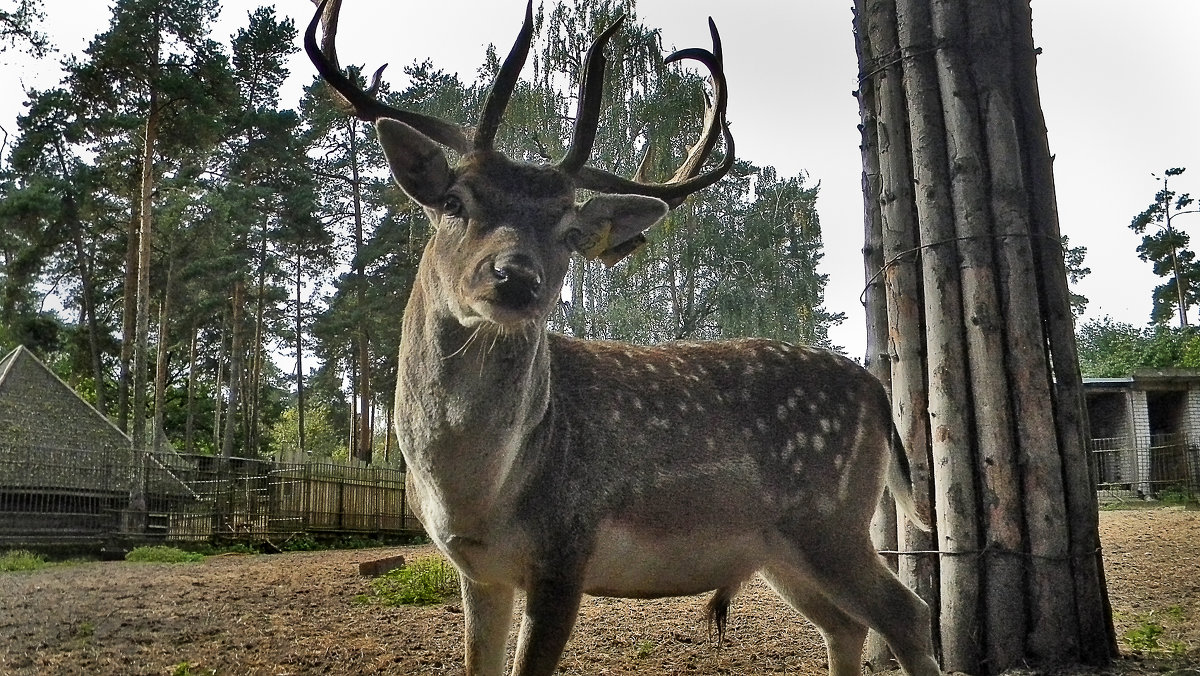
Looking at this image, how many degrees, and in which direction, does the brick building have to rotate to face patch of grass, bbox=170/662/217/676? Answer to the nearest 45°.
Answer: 0° — it already faces it

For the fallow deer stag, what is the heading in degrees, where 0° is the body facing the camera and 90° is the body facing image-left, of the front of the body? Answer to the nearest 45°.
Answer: approximately 45°

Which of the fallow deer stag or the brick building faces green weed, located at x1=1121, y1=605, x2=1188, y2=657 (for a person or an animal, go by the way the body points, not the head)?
the brick building

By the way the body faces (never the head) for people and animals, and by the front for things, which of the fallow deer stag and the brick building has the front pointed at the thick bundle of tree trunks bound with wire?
the brick building

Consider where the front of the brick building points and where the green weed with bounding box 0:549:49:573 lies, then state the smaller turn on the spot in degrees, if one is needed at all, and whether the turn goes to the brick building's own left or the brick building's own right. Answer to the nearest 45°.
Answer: approximately 45° to the brick building's own right

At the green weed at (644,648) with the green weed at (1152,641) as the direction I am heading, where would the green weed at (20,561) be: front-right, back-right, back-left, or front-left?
back-left

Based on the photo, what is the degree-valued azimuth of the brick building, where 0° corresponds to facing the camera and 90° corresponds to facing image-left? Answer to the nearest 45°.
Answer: approximately 0°

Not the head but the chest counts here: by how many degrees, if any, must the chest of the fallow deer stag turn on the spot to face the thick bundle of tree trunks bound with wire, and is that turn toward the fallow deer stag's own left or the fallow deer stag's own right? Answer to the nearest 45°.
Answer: approximately 180°
